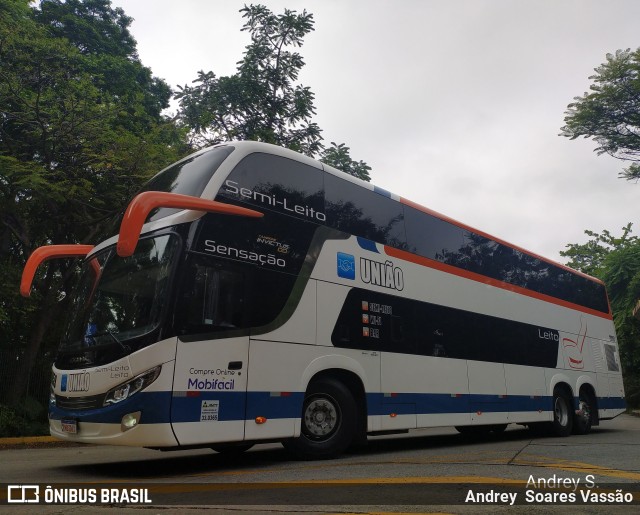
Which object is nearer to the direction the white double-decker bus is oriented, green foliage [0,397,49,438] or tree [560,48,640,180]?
the green foliage

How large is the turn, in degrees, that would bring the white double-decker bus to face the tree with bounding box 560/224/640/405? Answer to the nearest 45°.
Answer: approximately 180°

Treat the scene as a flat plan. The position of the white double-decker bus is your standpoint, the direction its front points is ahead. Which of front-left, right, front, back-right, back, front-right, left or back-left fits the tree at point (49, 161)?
right

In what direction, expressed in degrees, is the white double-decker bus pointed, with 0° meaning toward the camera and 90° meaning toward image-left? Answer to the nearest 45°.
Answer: approximately 45°

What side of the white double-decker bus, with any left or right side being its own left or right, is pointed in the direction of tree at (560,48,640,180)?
back
